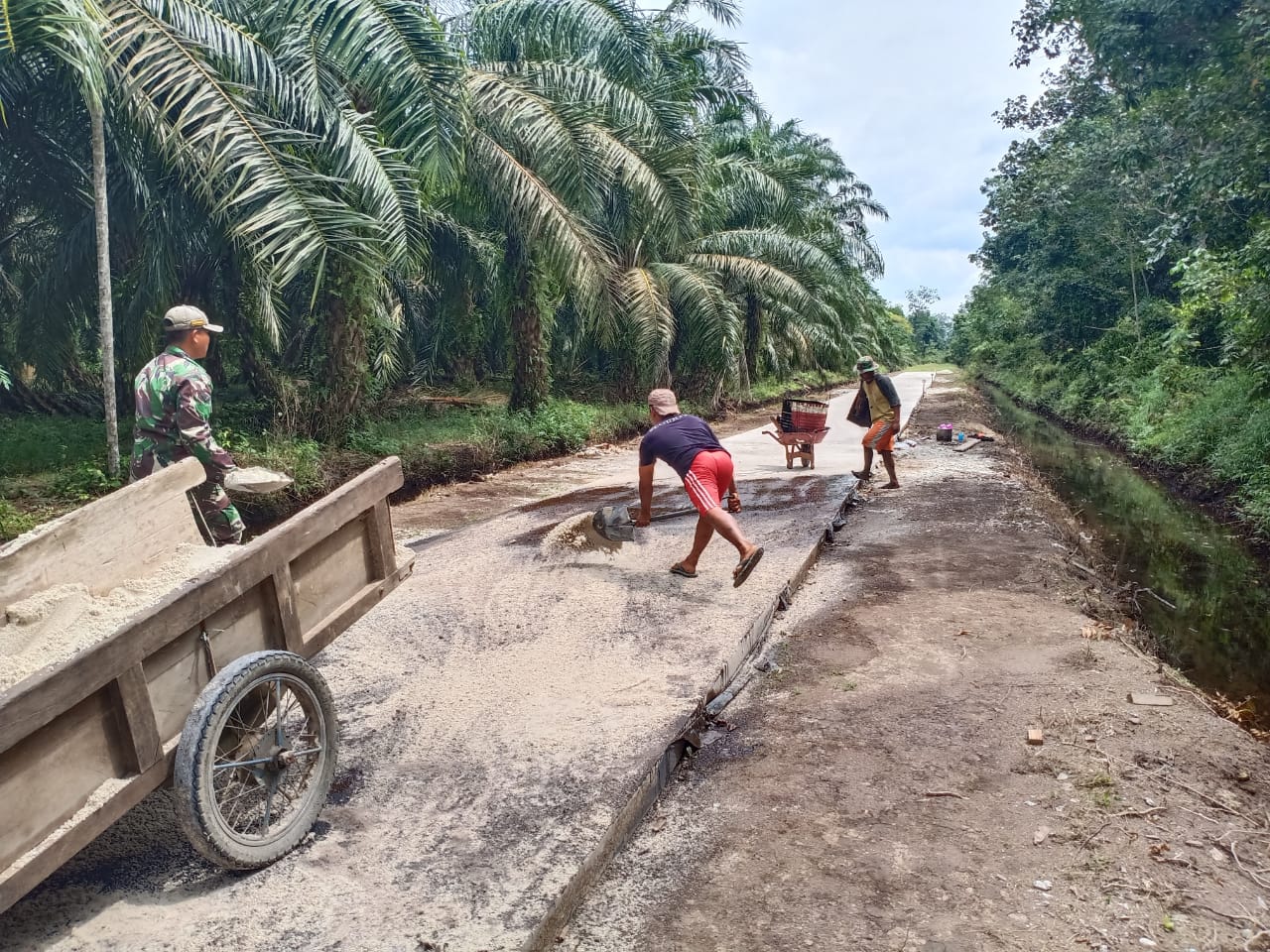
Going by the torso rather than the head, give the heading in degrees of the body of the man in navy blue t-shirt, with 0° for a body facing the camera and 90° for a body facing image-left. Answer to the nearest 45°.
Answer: approximately 135°

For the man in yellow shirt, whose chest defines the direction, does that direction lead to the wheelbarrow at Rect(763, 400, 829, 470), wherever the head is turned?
no

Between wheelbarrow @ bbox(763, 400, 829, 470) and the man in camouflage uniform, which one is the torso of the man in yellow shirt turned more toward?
the man in camouflage uniform

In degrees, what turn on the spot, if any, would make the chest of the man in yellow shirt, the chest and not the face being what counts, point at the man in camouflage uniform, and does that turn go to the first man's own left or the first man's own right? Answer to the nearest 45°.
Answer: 0° — they already face them

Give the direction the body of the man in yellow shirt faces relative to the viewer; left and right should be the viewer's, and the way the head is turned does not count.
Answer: facing the viewer and to the left of the viewer

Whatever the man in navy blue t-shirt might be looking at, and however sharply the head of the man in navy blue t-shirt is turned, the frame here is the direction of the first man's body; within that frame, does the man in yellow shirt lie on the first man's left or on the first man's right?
on the first man's right

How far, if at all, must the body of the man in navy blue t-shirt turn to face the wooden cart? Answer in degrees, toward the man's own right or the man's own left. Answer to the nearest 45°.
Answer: approximately 90° to the man's own left

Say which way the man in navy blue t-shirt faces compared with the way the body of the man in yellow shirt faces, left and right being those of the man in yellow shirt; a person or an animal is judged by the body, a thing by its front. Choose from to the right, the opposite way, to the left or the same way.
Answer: to the right

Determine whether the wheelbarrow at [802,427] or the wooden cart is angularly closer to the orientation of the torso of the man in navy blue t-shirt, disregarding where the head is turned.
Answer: the wheelbarrow

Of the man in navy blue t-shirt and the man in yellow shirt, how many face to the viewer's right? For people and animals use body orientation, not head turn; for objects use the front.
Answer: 0

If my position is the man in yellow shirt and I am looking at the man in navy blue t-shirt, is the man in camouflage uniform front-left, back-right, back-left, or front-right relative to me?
front-right

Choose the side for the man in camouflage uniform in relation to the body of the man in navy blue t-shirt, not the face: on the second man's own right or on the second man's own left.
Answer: on the second man's own left

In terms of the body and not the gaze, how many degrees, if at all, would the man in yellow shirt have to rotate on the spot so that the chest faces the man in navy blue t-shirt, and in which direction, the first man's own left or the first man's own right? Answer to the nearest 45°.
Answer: approximately 45° to the first man's own left

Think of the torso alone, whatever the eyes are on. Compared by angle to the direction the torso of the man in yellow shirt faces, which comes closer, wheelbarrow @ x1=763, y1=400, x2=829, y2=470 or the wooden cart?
the wooden cart

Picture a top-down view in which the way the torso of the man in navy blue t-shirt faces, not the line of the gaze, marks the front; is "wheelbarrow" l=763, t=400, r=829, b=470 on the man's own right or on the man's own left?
on the man's own right
